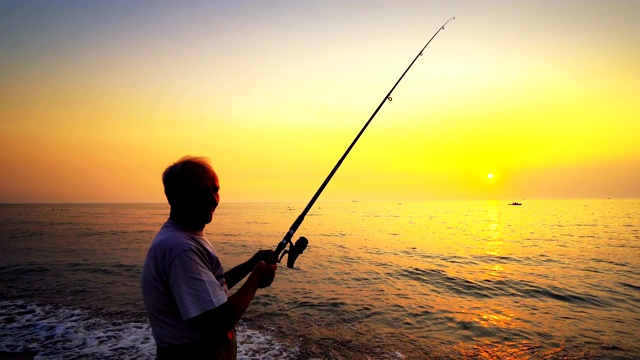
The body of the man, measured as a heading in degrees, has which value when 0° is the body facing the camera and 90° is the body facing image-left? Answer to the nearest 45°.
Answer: approximately 270°

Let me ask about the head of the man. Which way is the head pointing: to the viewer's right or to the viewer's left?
to the viewer's right
